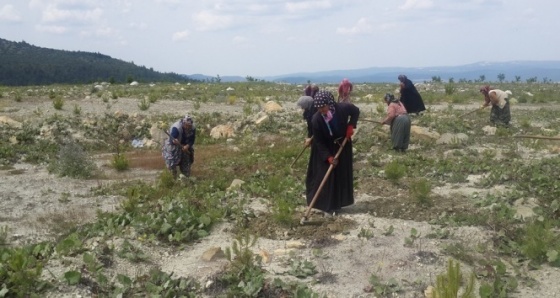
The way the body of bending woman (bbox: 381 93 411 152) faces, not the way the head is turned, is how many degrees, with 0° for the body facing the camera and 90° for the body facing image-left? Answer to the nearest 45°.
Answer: approximately 90°

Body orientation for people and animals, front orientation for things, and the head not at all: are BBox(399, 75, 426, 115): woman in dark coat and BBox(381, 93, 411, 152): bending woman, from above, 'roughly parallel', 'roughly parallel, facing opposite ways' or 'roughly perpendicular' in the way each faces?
roughly parallel

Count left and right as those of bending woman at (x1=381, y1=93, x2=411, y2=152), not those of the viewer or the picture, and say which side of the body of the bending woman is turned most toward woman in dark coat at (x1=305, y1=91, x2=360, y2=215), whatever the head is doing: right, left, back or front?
left

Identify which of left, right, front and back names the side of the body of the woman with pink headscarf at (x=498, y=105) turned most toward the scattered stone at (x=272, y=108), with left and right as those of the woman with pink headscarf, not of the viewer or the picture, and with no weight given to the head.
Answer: front

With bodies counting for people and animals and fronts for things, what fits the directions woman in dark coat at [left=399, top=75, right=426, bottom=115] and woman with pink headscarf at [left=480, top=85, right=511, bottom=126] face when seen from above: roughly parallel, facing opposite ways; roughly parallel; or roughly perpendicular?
roughly parallel

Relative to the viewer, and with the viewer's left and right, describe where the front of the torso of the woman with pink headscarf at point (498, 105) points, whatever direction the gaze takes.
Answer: facing to the left of the viewer

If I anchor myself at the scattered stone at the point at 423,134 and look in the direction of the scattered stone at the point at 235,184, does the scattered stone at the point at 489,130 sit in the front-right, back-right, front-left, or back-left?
back-left

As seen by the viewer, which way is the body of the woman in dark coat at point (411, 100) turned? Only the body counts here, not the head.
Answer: to the viewer's left

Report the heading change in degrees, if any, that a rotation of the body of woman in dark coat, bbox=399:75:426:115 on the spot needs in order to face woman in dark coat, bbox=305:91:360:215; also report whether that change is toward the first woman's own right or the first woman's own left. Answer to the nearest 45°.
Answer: approximately 90° to the first woman's own left

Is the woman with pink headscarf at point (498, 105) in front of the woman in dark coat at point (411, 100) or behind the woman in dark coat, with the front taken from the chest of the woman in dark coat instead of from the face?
behind
